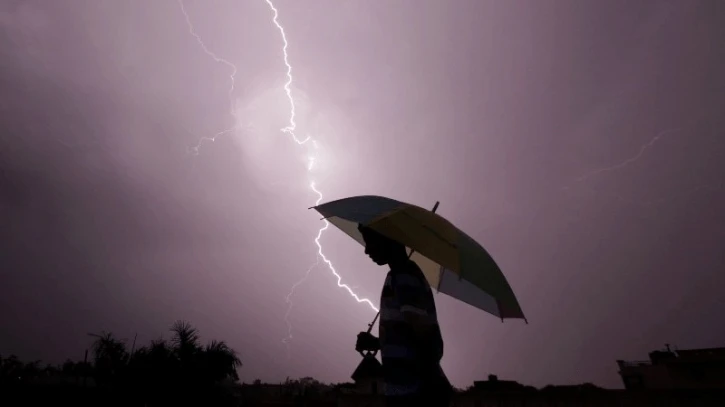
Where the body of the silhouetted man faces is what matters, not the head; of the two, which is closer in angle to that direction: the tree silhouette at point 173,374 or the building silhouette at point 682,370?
the tree silhouette

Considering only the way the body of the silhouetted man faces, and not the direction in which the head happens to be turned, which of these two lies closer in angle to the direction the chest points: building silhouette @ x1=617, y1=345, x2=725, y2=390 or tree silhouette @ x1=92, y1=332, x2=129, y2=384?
the tree silhouette

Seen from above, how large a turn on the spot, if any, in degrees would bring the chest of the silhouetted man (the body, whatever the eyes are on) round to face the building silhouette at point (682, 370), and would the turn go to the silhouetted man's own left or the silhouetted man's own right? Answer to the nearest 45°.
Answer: approximately 135° to the silhouetted man's own right

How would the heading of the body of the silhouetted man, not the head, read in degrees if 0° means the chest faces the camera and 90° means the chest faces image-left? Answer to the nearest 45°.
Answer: approximately 90°

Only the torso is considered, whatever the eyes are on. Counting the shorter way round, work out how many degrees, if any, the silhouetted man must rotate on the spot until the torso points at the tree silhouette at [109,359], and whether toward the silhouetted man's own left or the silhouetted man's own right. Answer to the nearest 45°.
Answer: approximately 45° to the silhouetted man's own right

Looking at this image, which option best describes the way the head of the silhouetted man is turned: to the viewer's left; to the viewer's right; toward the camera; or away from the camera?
to the viewer's left

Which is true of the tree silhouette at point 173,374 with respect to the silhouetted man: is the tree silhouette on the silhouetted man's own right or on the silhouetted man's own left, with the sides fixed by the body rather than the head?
on the silhouetted man's own right
